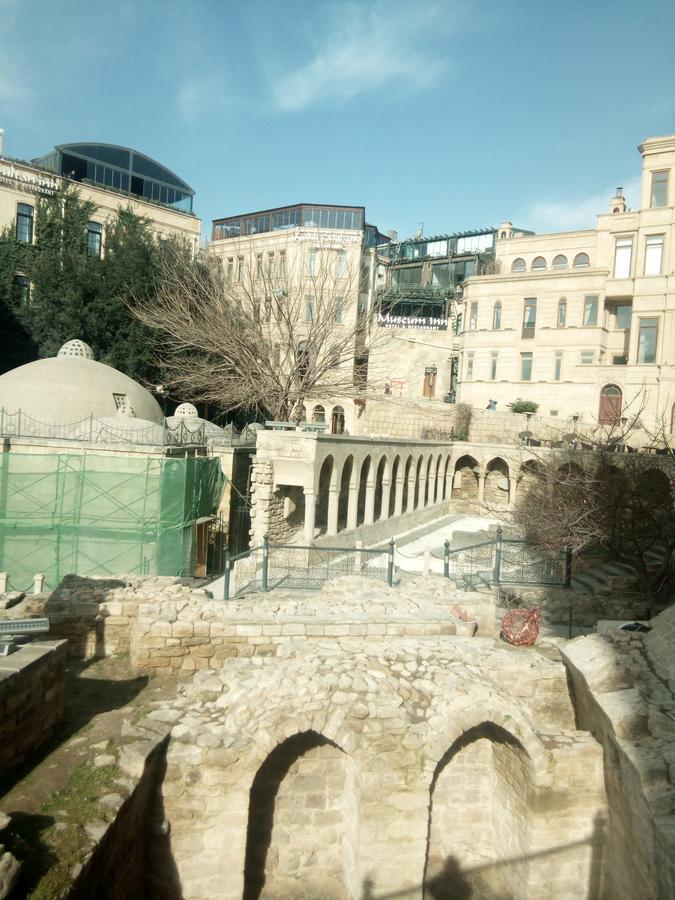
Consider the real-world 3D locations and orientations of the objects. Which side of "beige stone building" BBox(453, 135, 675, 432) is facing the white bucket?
front

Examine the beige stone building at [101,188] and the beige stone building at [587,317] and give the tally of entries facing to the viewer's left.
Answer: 0

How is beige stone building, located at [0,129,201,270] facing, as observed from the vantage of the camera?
facing the viewer and to the right of the viewer

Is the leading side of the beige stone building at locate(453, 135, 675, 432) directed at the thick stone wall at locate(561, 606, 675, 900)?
yes

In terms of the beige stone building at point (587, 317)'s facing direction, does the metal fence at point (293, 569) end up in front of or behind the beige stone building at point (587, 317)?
in front

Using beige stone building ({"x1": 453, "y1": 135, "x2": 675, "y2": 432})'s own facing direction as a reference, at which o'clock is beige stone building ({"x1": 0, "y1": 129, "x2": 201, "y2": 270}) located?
beige stone building ({"x1": 0, "y1": 129, "x2": 201, "y2": 270}) is roughly at 3 o'clock from beige stone building ({"x1": 453, "y1": 135, "x2": 675, "y2": 432}).

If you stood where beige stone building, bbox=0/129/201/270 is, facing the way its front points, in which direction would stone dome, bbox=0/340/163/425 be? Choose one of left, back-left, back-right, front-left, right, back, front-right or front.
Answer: front-right

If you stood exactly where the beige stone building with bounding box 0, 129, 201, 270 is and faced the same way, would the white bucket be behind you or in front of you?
in front

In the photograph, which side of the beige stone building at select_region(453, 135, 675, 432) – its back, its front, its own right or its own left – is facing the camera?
front

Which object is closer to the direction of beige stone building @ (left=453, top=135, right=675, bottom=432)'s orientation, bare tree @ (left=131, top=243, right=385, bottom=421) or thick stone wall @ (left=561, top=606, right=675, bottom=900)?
the thick stone wall

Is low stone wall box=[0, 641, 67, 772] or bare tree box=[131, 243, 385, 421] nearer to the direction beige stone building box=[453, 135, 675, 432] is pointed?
the low stone wall

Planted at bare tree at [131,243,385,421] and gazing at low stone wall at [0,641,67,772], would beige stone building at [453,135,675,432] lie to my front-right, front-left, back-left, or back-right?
back-left

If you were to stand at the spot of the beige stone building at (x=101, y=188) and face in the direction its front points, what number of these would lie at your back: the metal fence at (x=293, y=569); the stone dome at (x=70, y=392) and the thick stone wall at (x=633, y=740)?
0

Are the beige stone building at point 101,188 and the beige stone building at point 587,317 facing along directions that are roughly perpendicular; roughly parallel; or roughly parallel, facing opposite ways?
roughly perpendicular
